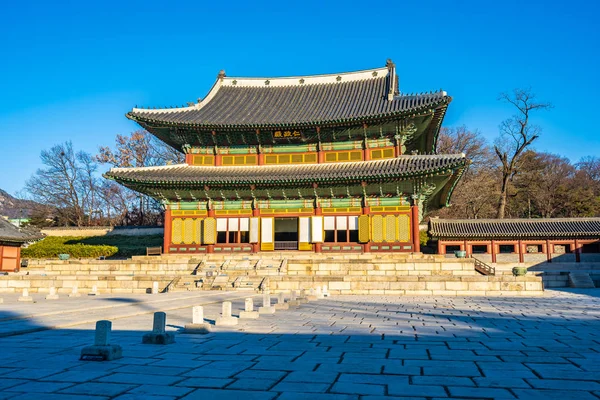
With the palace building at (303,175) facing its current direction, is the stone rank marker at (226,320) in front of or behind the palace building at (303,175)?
in front

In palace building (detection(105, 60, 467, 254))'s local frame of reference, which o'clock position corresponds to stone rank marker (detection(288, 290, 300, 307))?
The stone rank marker is roughly at 12 o'clock from the palace building.

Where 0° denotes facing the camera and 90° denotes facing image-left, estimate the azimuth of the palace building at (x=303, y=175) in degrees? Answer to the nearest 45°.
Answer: approximately 0°

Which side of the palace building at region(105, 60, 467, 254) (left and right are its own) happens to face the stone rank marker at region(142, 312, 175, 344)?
front

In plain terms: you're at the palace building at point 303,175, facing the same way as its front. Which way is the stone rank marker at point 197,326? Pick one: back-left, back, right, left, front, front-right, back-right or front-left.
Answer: front

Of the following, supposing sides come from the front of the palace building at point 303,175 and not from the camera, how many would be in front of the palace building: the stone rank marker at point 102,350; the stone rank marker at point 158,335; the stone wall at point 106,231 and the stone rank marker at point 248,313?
3

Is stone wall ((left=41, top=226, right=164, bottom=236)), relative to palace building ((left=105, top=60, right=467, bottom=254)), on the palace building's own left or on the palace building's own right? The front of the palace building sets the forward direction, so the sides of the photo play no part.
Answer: on the palace building's own right

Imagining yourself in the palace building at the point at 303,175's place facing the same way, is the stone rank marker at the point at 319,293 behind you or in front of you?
in front

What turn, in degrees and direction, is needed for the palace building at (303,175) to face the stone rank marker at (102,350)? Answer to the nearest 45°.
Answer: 0° — it already faces it

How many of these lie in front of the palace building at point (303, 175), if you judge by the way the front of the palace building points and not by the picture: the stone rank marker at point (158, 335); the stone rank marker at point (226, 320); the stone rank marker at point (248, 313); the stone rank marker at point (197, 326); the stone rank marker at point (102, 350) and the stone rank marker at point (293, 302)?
6
